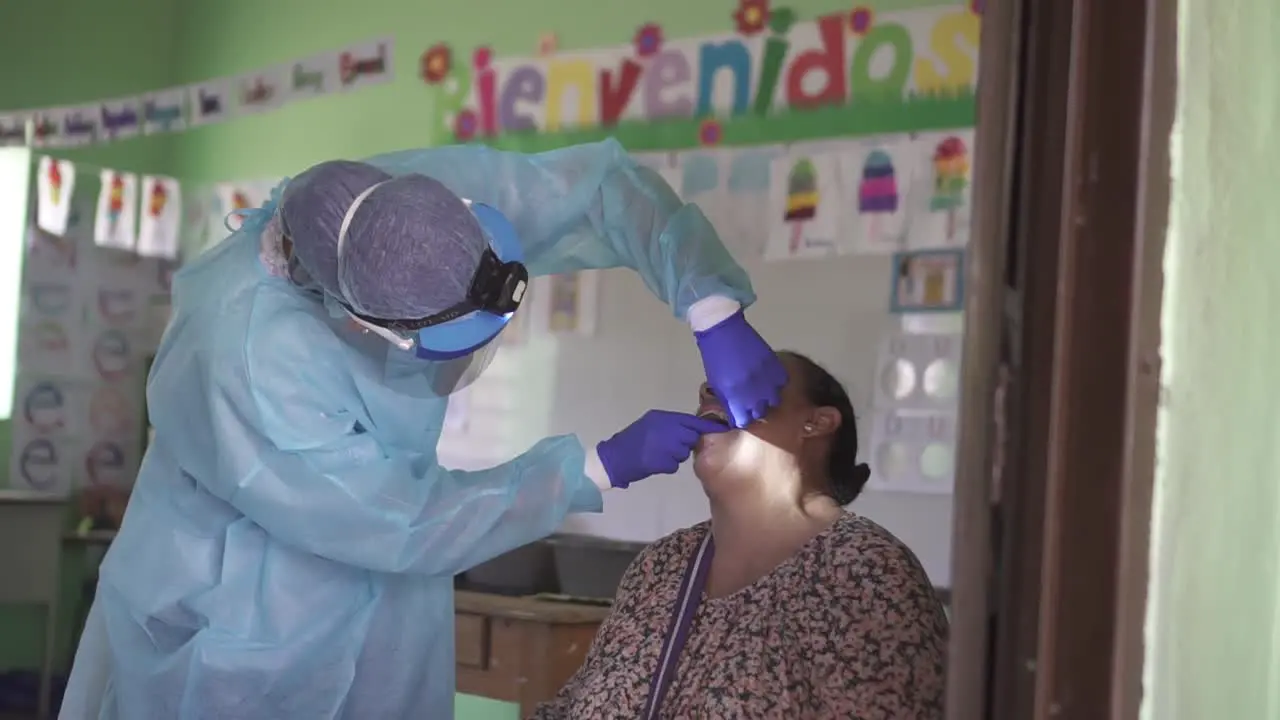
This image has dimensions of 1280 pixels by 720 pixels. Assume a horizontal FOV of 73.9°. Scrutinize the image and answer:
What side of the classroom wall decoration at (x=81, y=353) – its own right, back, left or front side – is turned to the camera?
front

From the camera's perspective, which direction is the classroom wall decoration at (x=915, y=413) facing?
toward the camera

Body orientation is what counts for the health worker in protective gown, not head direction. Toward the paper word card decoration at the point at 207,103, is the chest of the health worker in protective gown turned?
no

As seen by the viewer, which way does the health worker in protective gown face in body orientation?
to the viewer's right

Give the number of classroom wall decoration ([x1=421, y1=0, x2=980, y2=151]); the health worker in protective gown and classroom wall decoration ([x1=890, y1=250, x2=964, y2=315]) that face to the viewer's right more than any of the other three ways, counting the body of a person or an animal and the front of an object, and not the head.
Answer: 1

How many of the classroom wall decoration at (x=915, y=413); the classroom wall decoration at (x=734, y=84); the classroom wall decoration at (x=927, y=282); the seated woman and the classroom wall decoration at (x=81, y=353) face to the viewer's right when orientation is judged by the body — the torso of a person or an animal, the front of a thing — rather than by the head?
0

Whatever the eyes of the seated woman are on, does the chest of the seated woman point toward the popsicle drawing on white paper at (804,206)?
no

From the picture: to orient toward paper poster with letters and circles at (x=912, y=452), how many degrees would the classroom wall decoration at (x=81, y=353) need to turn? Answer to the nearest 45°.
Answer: approximately 45° to its left

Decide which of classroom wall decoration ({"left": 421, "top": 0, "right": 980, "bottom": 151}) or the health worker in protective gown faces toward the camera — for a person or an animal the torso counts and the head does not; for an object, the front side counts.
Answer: the classroom wall decoration

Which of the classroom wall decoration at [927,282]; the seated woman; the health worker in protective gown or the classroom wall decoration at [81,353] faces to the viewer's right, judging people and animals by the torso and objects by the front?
the health worker in protective gown

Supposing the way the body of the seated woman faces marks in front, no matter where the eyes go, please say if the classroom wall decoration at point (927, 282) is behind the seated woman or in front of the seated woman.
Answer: behind

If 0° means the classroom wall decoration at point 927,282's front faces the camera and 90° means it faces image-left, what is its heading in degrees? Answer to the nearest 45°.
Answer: approximately 0°

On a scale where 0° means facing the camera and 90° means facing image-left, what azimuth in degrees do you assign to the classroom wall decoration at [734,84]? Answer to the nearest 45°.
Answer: approximately 0°

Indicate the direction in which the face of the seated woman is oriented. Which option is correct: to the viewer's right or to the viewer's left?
to the viewer's left

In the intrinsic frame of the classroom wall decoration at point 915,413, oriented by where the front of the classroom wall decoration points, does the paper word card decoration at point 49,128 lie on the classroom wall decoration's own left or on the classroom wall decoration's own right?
on the classroom wall decoration's own right

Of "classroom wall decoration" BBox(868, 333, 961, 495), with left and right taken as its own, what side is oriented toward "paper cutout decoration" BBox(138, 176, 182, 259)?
right

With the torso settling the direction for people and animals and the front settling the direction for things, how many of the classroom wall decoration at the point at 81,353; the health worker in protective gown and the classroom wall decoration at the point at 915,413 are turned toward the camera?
2

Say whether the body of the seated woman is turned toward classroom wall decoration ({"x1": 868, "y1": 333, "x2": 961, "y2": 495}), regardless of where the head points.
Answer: no
